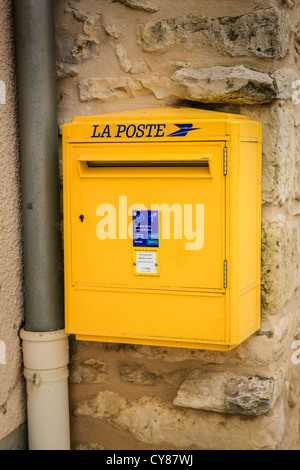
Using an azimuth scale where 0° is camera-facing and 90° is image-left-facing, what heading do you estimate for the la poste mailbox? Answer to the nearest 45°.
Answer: approximately 45°

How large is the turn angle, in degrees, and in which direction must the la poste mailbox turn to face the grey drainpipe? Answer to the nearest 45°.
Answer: approximately 90° to its right
